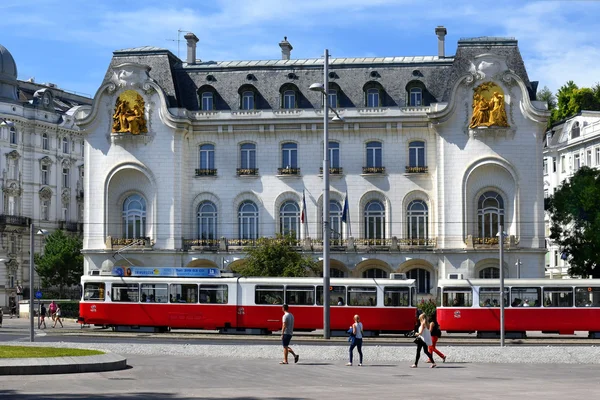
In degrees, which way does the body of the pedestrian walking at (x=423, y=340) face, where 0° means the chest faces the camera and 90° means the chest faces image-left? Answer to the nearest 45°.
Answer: approximately 90°
